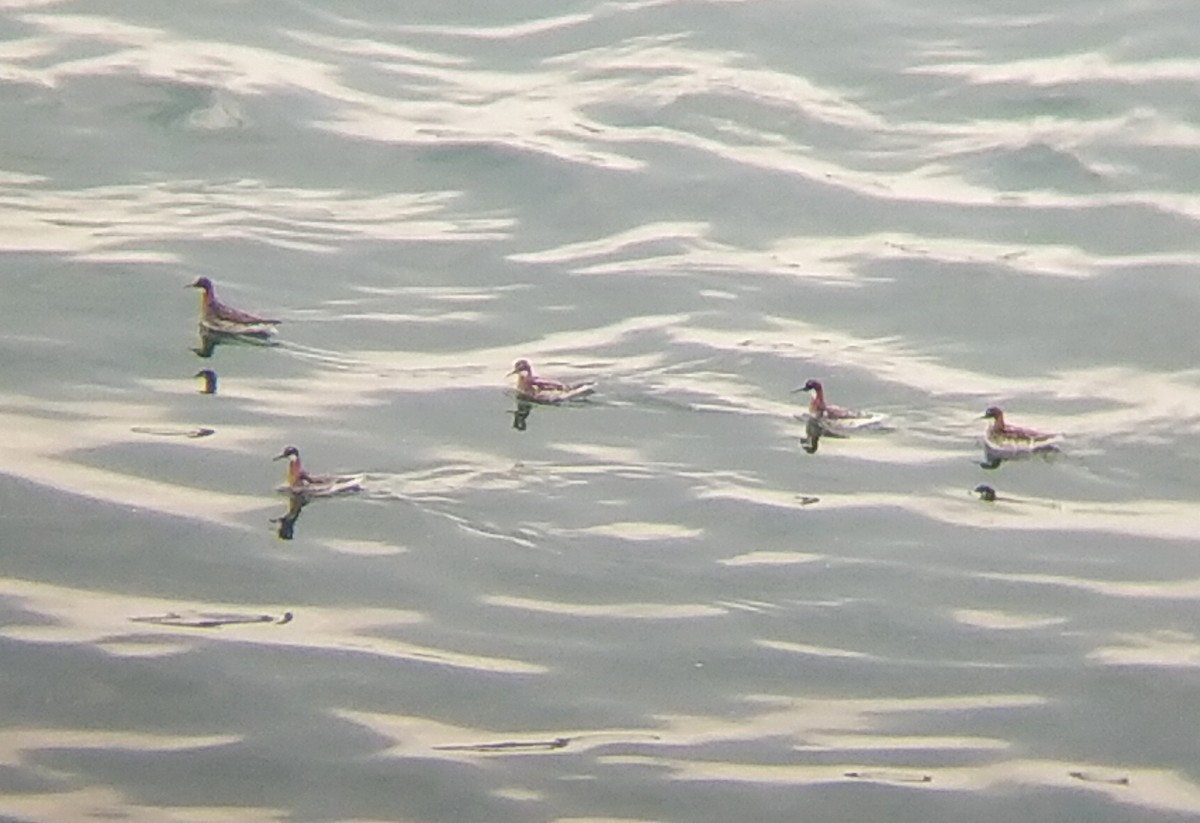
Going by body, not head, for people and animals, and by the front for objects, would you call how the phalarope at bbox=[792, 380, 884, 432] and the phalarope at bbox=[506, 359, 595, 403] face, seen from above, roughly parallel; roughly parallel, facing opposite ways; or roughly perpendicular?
roughly parallel

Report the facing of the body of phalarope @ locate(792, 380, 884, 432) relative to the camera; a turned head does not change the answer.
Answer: to the viewer's left

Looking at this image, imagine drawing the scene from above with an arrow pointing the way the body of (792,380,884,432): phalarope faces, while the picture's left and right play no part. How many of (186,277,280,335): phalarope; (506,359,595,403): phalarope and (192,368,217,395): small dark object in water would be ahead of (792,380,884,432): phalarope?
3

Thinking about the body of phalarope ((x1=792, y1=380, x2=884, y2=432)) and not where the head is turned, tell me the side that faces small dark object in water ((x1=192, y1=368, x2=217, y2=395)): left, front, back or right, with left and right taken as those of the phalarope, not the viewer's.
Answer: front

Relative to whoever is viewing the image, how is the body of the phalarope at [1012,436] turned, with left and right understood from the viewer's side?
facing to the left of the viewer

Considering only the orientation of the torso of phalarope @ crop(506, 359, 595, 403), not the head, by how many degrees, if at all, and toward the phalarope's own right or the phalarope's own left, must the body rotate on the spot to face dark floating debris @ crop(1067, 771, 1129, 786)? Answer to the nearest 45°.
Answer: approximately 135° to the phalarope's own left

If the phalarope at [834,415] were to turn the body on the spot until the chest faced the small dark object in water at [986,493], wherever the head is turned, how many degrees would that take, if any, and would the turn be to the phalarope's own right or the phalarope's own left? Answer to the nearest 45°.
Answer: approximately 135° to the phalarope's own left

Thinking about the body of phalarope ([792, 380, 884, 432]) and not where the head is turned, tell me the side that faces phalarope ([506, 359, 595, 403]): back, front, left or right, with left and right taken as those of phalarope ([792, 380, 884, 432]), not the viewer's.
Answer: front

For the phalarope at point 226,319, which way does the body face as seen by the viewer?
to the viewer's left

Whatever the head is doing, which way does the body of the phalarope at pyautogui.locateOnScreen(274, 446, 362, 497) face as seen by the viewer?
to the viewer's left

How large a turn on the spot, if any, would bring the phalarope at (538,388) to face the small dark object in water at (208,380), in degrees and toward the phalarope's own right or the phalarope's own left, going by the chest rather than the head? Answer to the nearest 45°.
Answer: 0° — it already faces it

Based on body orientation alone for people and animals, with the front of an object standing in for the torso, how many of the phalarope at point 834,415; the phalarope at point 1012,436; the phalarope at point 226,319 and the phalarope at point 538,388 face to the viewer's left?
4

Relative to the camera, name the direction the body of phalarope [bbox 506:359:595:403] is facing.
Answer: to the viewer's left
